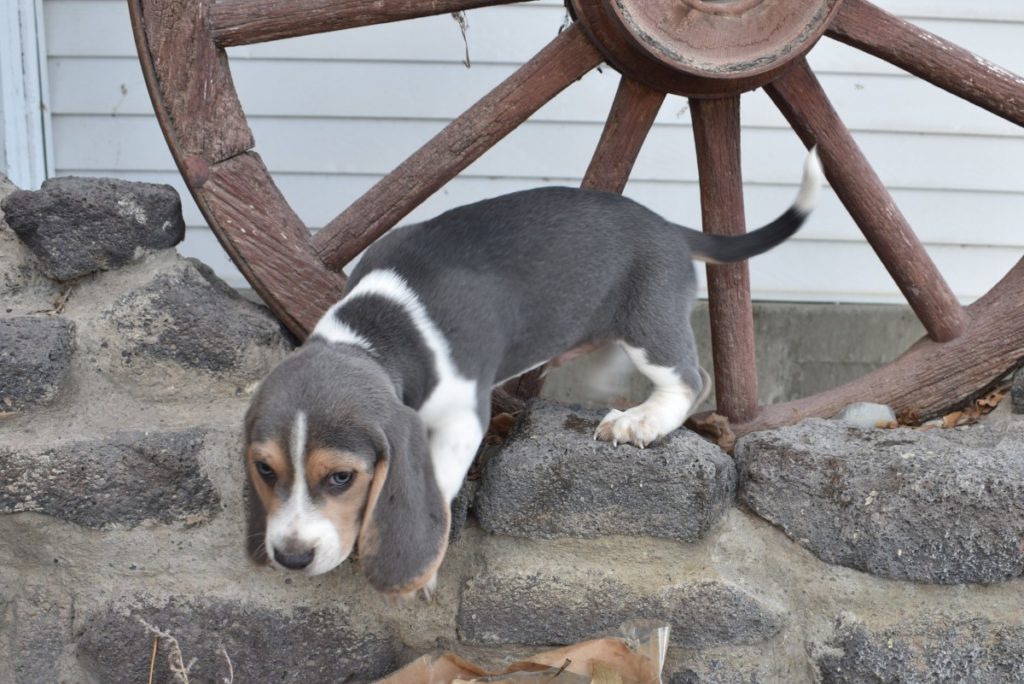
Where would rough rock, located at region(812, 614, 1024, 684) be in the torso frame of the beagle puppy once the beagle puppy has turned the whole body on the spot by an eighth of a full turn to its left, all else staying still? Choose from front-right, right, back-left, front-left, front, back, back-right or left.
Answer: left

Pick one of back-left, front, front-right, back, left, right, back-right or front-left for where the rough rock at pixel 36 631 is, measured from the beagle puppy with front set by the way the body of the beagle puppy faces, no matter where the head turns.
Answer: front-right
